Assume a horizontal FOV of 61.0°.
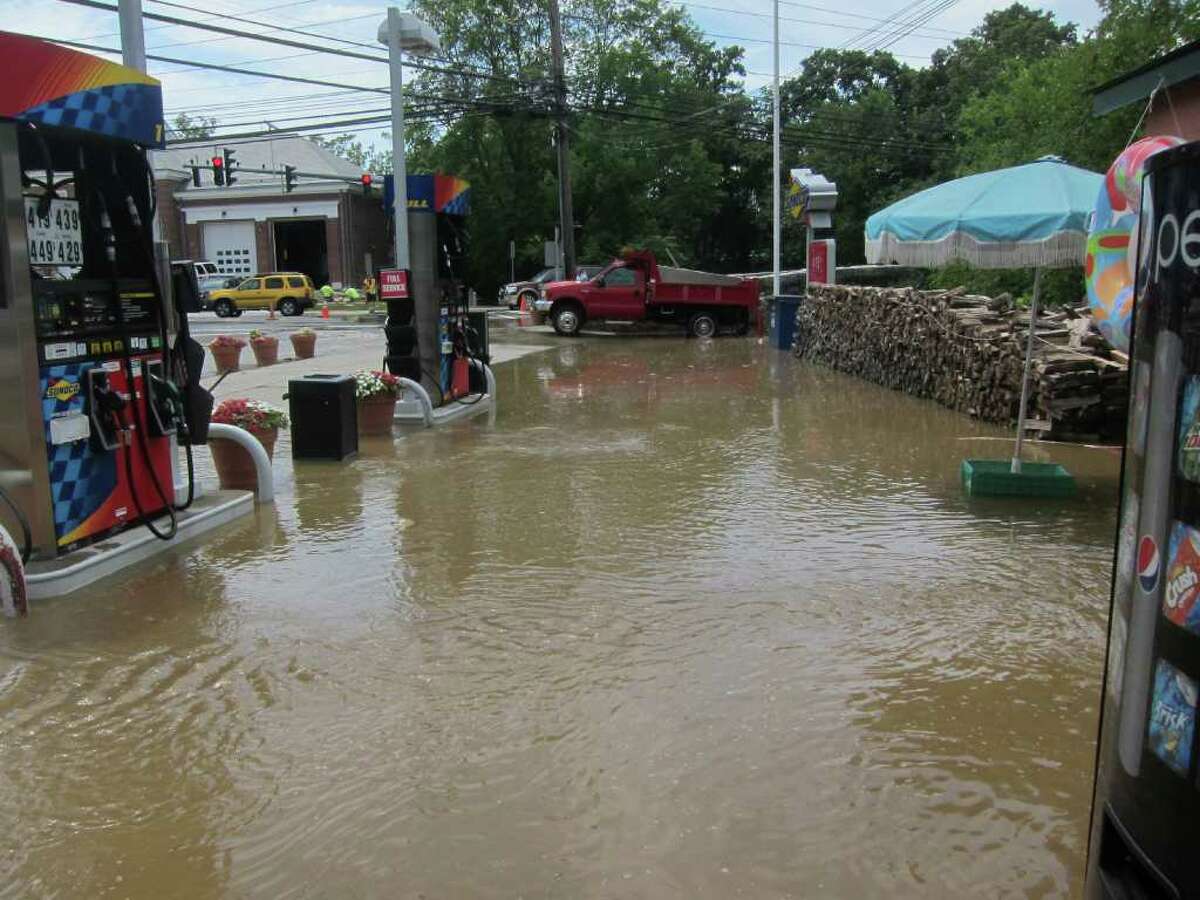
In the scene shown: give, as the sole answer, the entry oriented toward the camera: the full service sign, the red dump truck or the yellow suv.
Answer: the full service sign

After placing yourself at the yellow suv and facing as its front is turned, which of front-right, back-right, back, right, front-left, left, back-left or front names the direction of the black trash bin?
left

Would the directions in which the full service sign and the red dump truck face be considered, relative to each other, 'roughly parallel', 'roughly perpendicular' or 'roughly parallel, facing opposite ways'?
roughly perpendicular

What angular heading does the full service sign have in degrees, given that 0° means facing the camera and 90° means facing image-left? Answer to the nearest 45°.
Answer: approximately 0°

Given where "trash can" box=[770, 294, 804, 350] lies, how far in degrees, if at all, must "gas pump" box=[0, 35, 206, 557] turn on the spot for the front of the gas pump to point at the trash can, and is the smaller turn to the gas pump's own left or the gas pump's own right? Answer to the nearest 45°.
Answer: approximately 90° to the gas pump's own left

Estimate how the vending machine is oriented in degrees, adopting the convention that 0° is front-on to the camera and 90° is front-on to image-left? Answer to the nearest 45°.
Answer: approximately 45°

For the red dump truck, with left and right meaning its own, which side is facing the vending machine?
left

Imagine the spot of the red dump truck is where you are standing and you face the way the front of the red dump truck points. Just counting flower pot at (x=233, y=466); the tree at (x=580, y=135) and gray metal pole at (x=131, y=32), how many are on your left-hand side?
2

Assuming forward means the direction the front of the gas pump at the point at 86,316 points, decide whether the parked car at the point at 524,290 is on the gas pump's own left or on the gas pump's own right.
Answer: on the gas pump's own left

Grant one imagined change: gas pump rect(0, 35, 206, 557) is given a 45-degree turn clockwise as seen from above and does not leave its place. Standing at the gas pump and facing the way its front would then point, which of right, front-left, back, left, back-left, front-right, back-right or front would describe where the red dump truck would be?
back-left

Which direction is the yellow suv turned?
to the viewer's left

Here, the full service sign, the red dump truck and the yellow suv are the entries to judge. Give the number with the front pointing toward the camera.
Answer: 1

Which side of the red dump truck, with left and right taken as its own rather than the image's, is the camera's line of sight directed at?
left

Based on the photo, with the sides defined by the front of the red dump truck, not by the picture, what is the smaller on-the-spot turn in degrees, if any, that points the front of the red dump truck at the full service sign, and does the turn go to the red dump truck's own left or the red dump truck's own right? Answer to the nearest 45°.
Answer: approximately 90° to the red dump truck's own left

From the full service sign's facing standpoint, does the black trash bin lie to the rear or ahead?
ahead
